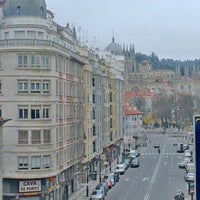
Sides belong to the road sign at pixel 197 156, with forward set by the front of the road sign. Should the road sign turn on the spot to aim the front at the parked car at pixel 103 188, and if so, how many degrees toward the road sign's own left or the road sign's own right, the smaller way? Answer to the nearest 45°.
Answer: approximately 180°

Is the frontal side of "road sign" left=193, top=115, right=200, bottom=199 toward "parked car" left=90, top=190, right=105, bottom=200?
no

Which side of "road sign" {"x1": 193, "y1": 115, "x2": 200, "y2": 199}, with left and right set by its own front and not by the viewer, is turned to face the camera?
front

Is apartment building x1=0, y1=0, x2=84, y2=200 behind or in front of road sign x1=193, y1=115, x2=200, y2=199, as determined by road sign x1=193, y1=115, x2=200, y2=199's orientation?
behind

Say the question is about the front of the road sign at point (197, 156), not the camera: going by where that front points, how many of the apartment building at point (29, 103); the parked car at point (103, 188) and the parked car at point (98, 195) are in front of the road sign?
0
